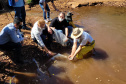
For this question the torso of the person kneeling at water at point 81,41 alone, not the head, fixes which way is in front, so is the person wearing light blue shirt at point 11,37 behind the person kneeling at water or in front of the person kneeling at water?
in front

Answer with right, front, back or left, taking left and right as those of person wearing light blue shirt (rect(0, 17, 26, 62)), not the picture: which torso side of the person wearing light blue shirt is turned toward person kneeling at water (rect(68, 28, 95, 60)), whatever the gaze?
front

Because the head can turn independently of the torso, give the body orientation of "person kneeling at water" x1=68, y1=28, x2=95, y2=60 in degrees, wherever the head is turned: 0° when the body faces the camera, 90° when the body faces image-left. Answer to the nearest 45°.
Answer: approximately 45°

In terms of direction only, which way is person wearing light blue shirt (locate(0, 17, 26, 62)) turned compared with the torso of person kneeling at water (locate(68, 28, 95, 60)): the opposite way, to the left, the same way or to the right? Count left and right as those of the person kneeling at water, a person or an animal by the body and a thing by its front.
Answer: the opposite way

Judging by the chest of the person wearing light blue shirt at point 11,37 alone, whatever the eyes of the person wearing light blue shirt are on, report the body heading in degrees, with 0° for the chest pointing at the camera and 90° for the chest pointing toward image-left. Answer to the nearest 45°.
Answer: approximately 270°

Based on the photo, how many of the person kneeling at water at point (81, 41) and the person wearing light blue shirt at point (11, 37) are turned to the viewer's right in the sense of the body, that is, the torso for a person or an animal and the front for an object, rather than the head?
1
